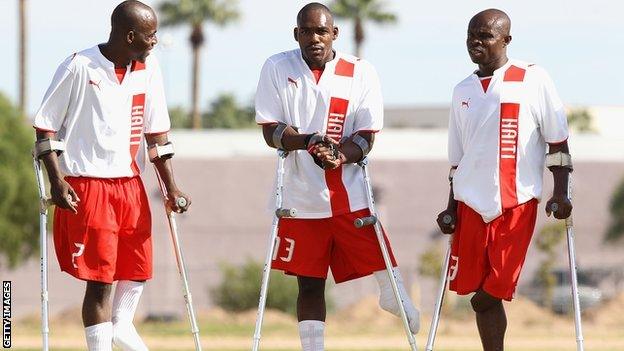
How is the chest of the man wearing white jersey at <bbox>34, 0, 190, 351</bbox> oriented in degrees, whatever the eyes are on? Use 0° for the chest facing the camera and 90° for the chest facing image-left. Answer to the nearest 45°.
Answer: approximately 315°

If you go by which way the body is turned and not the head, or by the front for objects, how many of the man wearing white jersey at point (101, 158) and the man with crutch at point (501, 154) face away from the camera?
0

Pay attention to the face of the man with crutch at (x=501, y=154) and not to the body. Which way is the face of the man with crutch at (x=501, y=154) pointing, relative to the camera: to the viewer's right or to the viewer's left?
to the viewer's left

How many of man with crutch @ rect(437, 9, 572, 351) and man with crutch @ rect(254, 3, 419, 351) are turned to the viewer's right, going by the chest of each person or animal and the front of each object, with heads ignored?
0

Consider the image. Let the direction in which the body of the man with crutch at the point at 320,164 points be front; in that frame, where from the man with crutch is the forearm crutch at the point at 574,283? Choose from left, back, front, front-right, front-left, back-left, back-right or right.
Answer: left

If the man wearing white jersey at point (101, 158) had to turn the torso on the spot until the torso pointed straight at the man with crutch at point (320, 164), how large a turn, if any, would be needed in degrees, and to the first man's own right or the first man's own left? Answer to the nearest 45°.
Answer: approximately 45° to the first man's own left

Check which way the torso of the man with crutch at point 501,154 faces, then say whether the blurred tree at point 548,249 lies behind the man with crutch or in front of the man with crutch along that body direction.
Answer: behind

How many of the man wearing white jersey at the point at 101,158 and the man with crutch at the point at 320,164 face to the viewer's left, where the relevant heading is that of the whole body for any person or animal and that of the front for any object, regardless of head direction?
0

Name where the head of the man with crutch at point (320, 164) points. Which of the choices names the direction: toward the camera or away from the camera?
toward the camera

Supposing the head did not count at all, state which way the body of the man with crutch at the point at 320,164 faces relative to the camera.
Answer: toward the camera

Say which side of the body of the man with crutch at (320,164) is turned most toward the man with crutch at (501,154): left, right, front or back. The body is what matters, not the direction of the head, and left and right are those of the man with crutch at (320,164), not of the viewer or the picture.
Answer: left

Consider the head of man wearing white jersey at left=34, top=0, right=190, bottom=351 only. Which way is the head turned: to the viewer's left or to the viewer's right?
to the viewer's right

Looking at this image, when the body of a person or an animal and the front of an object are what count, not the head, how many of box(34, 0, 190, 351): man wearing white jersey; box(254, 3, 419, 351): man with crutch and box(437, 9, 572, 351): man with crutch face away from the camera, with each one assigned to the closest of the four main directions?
0
